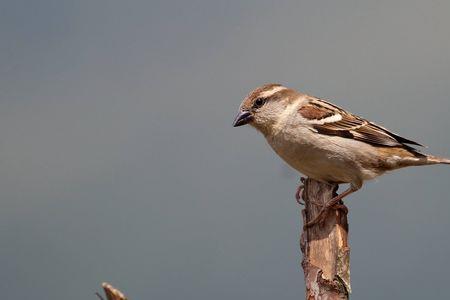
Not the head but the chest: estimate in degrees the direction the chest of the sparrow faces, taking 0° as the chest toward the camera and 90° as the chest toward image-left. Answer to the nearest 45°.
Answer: approximately 90°
